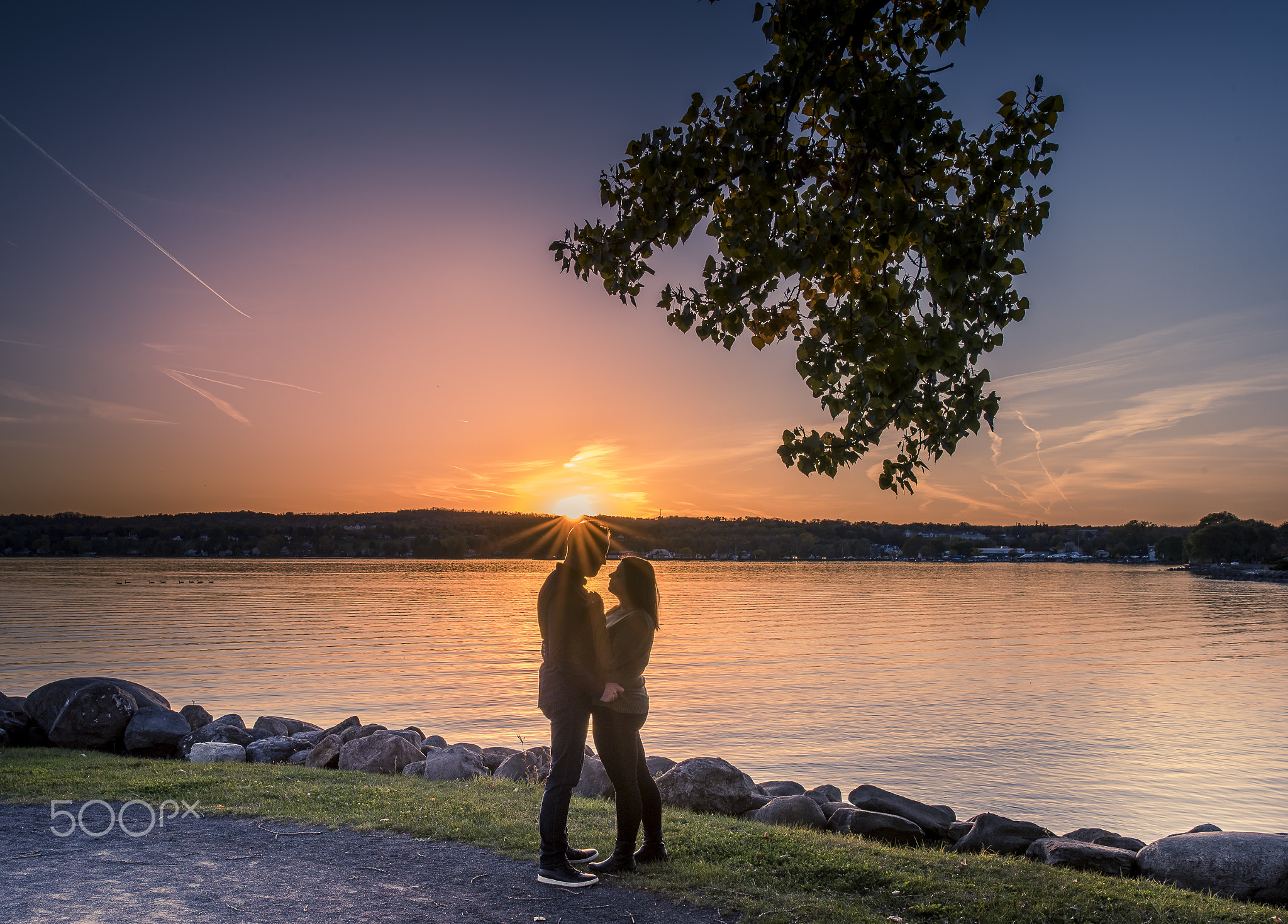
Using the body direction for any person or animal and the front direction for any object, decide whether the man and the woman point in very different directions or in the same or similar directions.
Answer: very different directions

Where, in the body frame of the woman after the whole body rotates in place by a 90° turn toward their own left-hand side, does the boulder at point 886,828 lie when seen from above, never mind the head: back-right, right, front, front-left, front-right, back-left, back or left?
back-left

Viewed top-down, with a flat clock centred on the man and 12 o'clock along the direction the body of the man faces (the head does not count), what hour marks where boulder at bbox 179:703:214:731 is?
The boulder is roughly at 8 o'clock from the man.

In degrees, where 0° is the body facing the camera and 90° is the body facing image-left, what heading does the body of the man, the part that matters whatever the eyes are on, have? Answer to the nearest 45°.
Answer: approximately 270°

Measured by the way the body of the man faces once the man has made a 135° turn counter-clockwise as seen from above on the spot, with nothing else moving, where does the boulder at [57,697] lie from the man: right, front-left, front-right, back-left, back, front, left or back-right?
front

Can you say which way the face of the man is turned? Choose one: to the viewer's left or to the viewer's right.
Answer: to the viewer's right

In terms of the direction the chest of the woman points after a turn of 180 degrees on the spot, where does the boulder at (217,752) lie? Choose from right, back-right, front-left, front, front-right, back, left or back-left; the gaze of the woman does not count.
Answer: back-left

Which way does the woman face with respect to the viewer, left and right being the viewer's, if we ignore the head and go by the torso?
facing to the left of the viewer

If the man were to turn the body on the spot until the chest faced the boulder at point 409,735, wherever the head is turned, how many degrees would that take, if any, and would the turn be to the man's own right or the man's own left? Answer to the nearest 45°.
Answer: approximately 90° to the man's own left

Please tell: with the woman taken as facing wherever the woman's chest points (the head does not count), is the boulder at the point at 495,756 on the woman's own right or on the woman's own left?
on the woman's own right

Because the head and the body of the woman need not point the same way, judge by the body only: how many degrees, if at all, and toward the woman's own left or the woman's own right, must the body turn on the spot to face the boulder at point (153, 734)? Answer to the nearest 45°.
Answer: approximately 45° to the woman's own right

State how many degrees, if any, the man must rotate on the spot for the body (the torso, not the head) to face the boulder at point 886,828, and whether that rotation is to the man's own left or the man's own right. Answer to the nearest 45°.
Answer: approximately 45° to the man's own left

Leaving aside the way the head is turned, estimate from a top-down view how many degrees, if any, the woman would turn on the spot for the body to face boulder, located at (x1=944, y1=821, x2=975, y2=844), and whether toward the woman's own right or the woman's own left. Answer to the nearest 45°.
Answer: approximately 135° to the woman's own right

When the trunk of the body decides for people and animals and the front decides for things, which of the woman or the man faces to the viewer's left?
the woman

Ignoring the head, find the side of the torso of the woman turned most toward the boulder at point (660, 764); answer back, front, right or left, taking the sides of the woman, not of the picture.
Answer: right
